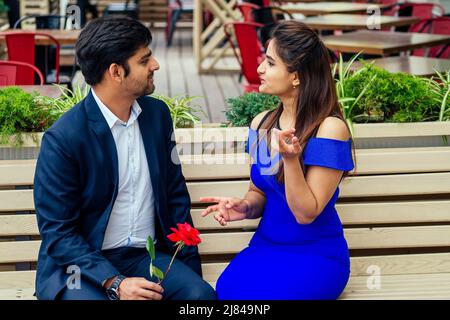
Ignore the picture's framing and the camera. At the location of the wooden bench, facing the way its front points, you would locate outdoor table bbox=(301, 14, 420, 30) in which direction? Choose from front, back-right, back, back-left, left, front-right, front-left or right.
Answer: back

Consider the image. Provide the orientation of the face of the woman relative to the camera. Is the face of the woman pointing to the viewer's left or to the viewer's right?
to the viewer's left

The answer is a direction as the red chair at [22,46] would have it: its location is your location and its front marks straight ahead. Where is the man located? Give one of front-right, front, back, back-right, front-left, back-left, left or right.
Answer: back-right

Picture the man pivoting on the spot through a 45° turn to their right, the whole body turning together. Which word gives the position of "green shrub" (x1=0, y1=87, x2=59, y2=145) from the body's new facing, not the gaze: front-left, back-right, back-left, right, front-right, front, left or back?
back-right

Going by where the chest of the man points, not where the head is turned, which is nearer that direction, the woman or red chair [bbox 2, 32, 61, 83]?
the woman

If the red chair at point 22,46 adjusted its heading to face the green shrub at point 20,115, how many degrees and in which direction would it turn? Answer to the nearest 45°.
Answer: approximately 135° to its right

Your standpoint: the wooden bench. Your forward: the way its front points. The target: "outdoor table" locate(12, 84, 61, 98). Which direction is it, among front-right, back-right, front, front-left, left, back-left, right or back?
back-right

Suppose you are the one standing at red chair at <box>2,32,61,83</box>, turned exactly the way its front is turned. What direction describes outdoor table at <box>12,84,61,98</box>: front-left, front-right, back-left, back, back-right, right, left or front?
back-right

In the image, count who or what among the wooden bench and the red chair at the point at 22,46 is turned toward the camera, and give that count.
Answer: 1

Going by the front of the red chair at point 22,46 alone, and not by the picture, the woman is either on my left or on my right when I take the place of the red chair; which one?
on my right

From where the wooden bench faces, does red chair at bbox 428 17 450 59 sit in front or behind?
behind

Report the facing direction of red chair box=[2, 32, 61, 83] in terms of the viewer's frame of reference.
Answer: facing away from the viewer and to the right of the viewer
